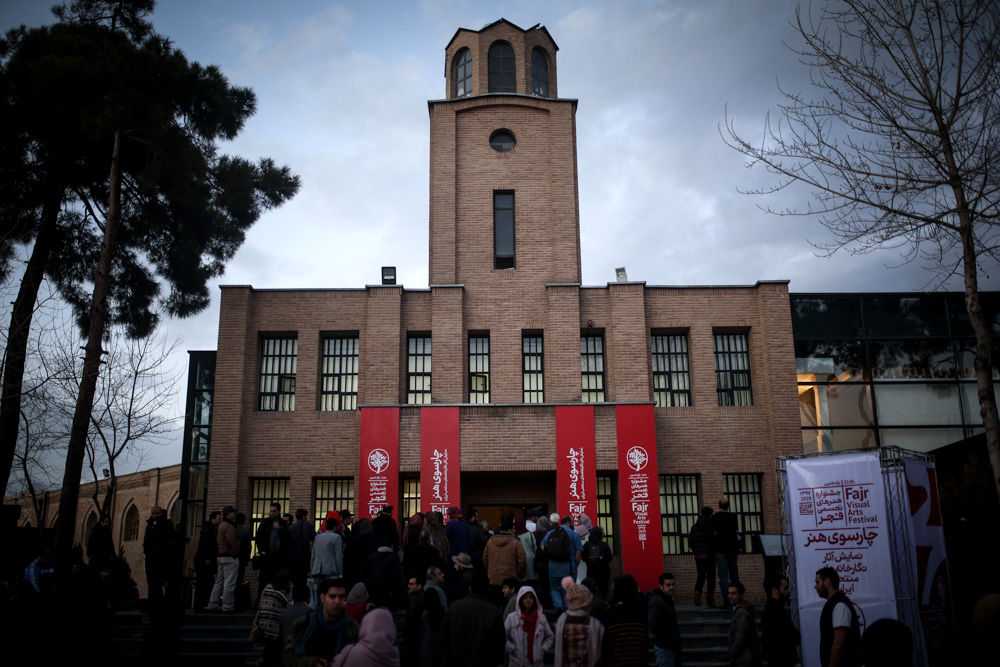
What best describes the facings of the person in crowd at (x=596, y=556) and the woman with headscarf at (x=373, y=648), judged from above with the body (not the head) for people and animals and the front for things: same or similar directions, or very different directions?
same or similar directions

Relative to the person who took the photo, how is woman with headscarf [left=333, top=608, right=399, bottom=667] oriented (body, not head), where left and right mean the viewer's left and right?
facing away from the viewer

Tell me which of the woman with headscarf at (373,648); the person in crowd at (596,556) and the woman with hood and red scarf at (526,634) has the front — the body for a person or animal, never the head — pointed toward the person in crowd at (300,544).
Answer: the woman with headscarf at (373,648)

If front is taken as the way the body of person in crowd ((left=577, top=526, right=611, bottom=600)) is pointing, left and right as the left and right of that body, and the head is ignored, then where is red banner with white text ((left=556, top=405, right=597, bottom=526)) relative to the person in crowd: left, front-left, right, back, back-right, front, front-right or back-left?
front

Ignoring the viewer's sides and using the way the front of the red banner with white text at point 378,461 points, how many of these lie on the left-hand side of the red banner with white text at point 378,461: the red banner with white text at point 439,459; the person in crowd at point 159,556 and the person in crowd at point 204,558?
1

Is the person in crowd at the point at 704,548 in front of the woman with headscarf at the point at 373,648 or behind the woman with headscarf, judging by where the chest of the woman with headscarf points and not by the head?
in front

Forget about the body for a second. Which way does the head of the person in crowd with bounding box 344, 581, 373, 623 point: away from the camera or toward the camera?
away from the camera

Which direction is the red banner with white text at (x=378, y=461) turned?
toward the camera

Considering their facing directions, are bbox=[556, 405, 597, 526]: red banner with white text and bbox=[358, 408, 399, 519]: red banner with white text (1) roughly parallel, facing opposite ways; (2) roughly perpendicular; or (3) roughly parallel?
roughly parallel

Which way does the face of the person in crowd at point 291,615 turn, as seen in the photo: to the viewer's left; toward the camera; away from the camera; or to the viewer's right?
away from the camera

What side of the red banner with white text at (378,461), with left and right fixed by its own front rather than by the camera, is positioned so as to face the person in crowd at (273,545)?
front

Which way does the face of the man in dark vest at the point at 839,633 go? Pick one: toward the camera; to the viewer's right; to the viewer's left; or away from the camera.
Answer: to the viewer's left

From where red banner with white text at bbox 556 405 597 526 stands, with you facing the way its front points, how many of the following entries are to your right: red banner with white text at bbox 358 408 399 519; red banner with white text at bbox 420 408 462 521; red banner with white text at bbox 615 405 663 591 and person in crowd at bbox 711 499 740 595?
2

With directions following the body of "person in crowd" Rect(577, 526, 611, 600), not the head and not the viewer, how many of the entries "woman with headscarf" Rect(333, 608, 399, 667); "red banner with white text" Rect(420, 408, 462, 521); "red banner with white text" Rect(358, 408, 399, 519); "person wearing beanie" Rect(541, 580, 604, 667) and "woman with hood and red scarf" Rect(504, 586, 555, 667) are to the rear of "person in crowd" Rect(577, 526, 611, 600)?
3

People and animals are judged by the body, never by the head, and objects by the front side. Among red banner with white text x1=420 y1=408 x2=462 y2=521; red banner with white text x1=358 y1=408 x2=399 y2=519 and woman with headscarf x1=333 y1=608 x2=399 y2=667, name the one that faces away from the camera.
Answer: the woman with headscarf

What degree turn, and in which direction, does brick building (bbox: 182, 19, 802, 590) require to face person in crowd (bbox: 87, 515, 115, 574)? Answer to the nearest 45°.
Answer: approximately 45° to its right

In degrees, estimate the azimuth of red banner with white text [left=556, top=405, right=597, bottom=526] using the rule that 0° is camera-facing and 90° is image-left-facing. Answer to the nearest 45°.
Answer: approximately 0°

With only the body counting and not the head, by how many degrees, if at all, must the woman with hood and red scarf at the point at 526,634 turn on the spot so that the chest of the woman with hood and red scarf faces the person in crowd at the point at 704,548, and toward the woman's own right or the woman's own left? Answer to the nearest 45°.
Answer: approximately 135° to the woman's own left

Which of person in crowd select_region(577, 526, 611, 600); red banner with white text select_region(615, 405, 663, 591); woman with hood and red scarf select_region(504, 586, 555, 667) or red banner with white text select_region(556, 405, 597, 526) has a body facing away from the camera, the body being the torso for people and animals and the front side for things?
the person in crowd

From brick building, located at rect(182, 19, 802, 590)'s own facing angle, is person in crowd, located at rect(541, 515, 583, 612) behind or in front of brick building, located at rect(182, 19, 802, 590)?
in front

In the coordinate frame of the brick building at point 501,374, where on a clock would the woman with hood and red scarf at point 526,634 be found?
The woman with hood and red scarf is roughly at 12 o'clock from the brick building.

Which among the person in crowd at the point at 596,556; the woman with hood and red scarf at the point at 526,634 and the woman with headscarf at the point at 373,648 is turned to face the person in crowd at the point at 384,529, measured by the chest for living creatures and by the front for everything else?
the woman with headscarf at the point at 373,648
